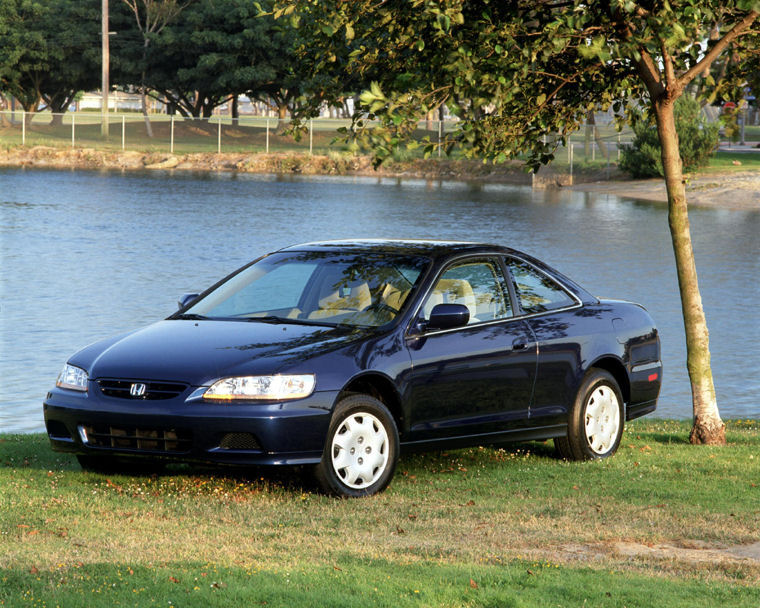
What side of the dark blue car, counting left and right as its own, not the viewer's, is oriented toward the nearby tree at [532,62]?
back
